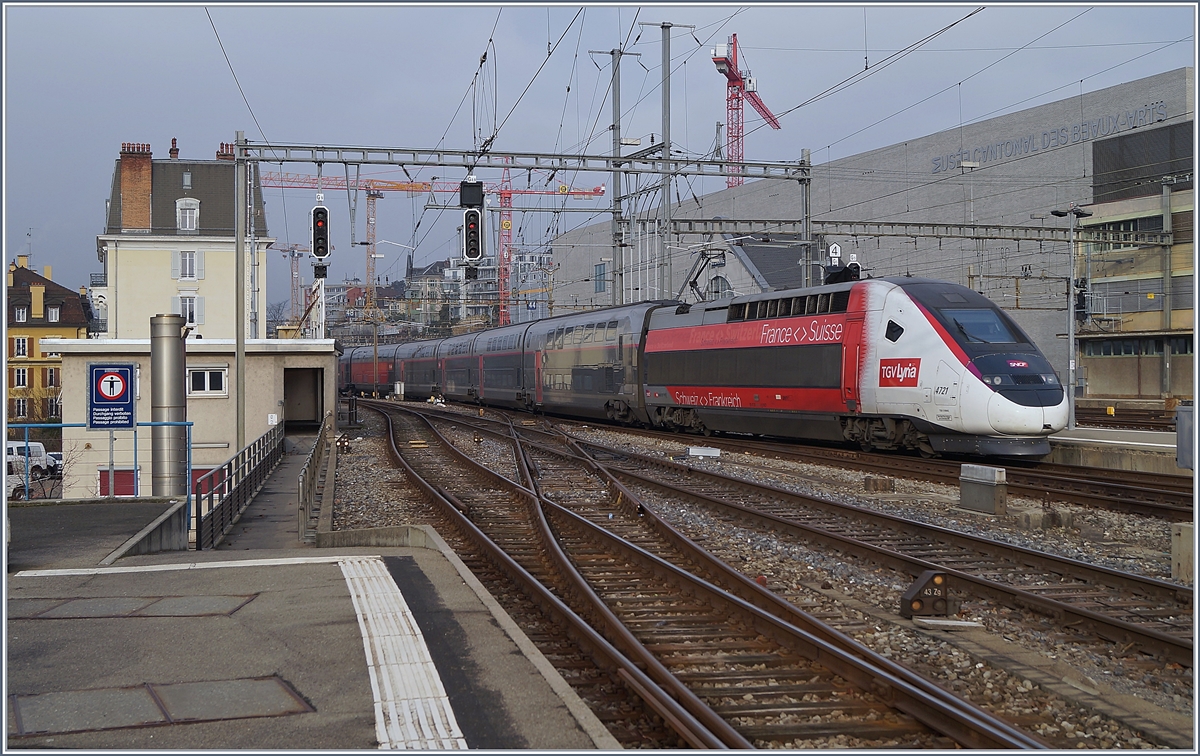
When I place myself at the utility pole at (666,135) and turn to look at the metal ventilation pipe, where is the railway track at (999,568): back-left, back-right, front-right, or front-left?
front-left

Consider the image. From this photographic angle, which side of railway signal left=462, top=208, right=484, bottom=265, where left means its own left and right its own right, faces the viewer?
front

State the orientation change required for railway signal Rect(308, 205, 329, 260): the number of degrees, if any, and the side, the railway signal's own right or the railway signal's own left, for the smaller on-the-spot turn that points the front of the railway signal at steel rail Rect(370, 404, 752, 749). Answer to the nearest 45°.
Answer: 0° — it already faces it

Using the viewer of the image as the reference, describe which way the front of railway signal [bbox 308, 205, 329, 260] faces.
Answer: facing the viewer

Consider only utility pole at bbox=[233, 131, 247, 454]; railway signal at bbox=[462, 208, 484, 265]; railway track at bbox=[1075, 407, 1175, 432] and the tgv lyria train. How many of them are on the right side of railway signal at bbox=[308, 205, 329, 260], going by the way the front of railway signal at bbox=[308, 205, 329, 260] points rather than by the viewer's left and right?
1

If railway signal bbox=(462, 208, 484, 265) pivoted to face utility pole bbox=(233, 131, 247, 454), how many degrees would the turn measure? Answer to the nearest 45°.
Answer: approximately 90° to its right

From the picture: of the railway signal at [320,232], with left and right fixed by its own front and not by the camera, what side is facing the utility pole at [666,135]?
left

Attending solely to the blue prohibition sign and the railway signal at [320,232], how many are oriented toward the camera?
2

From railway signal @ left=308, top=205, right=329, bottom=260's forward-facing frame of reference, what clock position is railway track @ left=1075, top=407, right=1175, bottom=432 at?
The railway track is roughly at 9 o'clock from the railway signal.

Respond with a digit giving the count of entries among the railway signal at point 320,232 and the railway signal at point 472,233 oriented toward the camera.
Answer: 2

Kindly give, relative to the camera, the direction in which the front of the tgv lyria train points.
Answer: facing the viewer and to the right of the viewer

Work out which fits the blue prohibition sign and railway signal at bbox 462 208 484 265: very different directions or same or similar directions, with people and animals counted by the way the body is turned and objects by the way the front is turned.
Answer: same or similar directions

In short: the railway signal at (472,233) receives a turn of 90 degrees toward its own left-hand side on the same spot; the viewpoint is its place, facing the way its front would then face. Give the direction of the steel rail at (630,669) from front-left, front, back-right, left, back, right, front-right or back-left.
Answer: right

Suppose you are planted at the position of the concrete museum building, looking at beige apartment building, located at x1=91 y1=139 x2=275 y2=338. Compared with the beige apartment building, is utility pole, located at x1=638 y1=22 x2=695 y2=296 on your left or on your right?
left

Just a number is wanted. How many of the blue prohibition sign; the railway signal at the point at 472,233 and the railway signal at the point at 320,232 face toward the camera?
3
